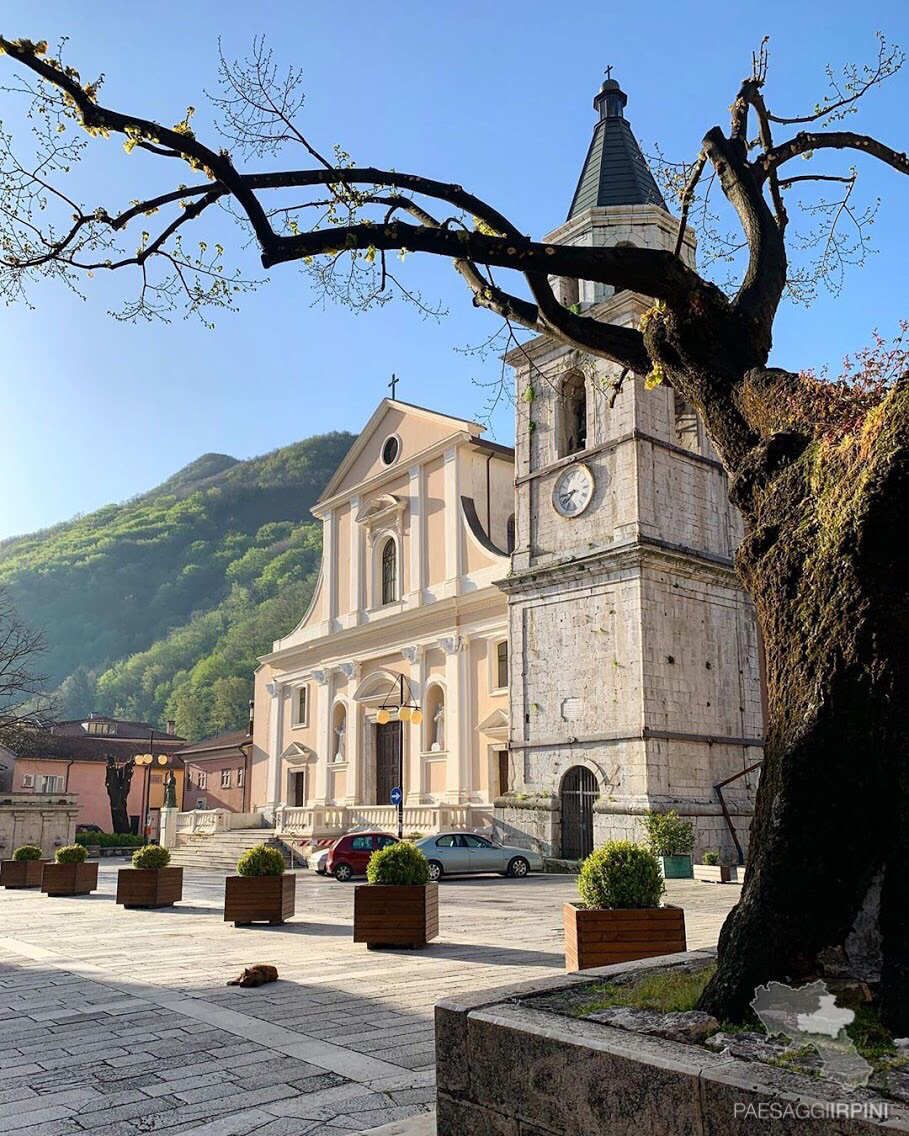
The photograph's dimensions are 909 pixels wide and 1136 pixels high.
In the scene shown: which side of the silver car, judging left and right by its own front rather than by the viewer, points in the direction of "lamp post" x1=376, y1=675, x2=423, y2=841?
back

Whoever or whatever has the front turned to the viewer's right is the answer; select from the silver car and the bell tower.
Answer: the silver car

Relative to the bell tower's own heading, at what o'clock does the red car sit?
The red car is roughly at 1 o'clock from the bell tower.

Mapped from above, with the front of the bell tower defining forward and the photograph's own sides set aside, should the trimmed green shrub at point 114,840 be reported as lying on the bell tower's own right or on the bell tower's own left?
on the bell tower's own right

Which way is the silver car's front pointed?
to the viewer's right

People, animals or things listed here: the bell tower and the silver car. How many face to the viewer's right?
1

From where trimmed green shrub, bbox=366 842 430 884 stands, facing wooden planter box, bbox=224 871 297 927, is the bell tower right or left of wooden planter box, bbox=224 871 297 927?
right

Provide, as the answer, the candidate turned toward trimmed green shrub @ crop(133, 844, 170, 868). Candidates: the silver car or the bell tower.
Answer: the bell tower

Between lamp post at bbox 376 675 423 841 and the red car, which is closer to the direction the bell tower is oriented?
the red car

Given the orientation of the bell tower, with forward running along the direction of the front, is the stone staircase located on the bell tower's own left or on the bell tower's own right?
on the bell tower's own right

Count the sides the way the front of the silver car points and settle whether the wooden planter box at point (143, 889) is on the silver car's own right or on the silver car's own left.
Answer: on the silver car's own right
